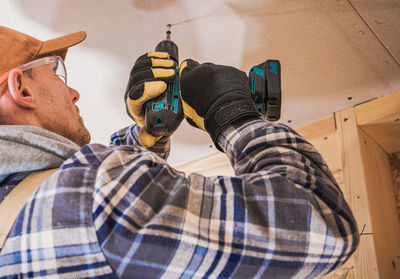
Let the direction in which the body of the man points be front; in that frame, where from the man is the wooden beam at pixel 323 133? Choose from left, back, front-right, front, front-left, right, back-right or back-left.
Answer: front

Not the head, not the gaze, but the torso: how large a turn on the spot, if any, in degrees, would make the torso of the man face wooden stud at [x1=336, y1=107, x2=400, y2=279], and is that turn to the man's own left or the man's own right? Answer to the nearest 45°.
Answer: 0° — they already face it

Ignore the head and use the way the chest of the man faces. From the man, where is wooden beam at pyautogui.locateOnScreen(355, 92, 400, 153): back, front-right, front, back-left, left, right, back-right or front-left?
front

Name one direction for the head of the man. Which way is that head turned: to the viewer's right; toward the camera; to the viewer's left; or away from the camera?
to the viewer's right

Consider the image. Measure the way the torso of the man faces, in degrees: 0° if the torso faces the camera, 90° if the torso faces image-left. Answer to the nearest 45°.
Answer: approximately 225°

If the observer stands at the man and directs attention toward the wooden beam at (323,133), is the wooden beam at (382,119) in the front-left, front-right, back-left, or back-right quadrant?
front-right
